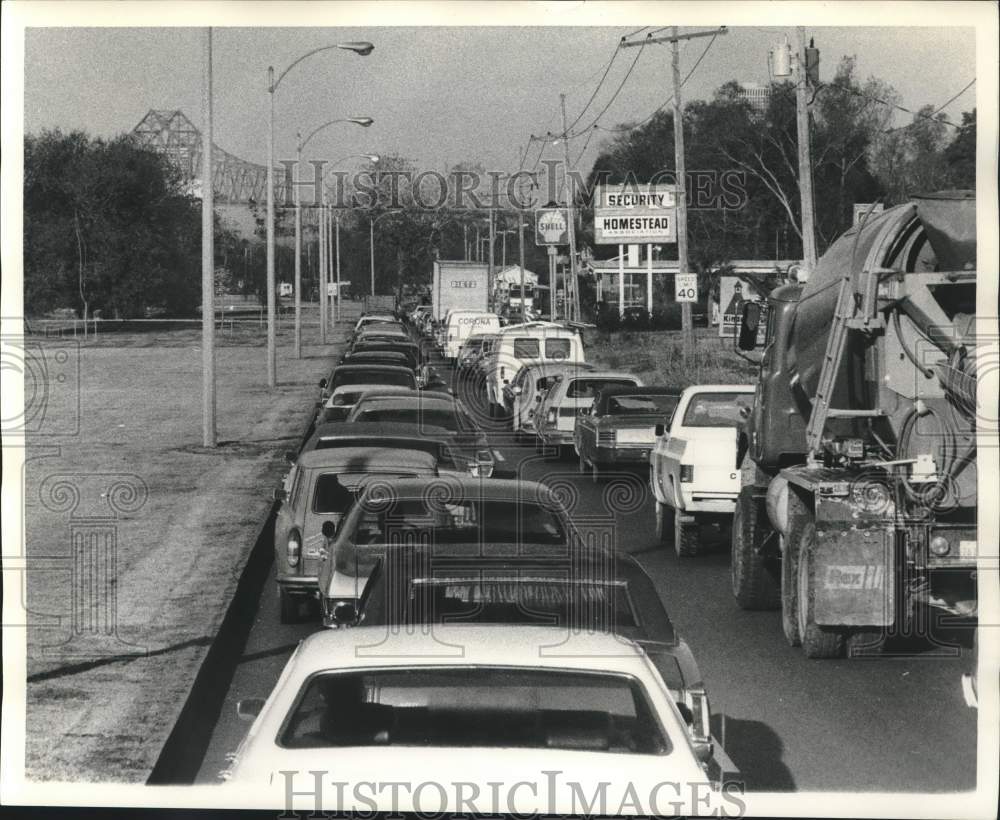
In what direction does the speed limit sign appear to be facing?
toward the camera

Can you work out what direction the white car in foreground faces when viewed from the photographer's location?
facing away from the viewer

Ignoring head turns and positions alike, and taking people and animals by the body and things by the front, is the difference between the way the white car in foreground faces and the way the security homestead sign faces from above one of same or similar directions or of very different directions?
very different directions

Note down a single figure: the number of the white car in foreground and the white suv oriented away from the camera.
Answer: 2

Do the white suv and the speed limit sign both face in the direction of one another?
yes

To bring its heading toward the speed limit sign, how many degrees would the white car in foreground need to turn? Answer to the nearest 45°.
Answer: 0° — it already faces it

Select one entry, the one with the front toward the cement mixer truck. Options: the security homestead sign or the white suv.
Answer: the security homestead sign

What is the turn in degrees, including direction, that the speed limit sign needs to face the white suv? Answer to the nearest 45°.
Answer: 0° — it already faces it

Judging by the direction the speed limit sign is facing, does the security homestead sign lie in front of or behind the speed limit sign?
behind

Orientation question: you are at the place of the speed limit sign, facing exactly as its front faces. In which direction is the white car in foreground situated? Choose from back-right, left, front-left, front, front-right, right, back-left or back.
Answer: front

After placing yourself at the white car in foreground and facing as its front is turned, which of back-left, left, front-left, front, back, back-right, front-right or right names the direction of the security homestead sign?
front

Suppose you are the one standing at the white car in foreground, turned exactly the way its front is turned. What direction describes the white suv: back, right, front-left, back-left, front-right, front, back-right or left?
front

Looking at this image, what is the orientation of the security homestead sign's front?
toward the camera

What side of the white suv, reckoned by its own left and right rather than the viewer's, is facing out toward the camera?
back

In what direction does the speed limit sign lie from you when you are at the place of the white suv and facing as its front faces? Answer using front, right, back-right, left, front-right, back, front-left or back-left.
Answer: front

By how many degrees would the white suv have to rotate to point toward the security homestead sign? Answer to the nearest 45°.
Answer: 0° — it already faces it

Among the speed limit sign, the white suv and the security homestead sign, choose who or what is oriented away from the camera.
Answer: the white suv
